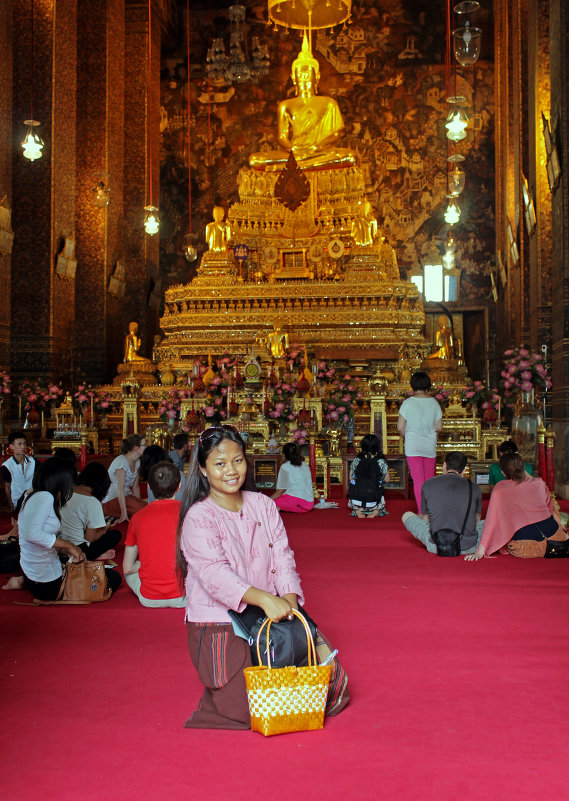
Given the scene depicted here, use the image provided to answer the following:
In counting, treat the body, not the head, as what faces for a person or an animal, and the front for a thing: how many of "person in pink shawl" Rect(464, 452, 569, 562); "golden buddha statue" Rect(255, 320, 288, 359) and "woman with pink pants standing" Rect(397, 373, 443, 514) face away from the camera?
2

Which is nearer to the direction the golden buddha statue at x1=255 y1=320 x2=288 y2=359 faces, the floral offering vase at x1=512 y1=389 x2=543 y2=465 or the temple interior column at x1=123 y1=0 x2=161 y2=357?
the floral offering vase

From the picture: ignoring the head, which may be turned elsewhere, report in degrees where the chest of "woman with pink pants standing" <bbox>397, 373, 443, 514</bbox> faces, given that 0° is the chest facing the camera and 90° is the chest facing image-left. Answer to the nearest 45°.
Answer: approximately 180°

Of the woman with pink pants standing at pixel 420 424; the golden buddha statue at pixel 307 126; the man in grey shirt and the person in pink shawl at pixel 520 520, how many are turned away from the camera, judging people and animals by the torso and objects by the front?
3

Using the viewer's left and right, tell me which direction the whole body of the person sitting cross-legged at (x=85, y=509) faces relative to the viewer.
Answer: facing away from the viewer and to the right of the viewer

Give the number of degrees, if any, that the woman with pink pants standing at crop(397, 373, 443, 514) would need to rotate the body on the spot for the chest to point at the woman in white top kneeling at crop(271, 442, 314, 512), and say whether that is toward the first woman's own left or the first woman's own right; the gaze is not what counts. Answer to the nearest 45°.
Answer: approximately 45° to the first woman's own left

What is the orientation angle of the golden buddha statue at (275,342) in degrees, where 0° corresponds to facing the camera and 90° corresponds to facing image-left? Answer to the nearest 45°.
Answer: approximately 0°

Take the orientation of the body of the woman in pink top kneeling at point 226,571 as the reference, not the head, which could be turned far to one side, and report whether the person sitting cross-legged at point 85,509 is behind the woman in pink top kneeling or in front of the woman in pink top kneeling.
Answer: behind

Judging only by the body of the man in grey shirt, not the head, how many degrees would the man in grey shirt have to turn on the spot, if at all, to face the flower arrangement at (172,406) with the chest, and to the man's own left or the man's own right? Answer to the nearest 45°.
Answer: approximately 45° to the man's own left

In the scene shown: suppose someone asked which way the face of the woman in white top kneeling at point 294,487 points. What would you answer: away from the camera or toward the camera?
away from the camera

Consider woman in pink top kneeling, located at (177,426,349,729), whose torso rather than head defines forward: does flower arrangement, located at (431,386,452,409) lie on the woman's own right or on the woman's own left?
on the woman's own left

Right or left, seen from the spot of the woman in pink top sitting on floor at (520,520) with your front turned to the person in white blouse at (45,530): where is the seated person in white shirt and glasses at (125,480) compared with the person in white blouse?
right
